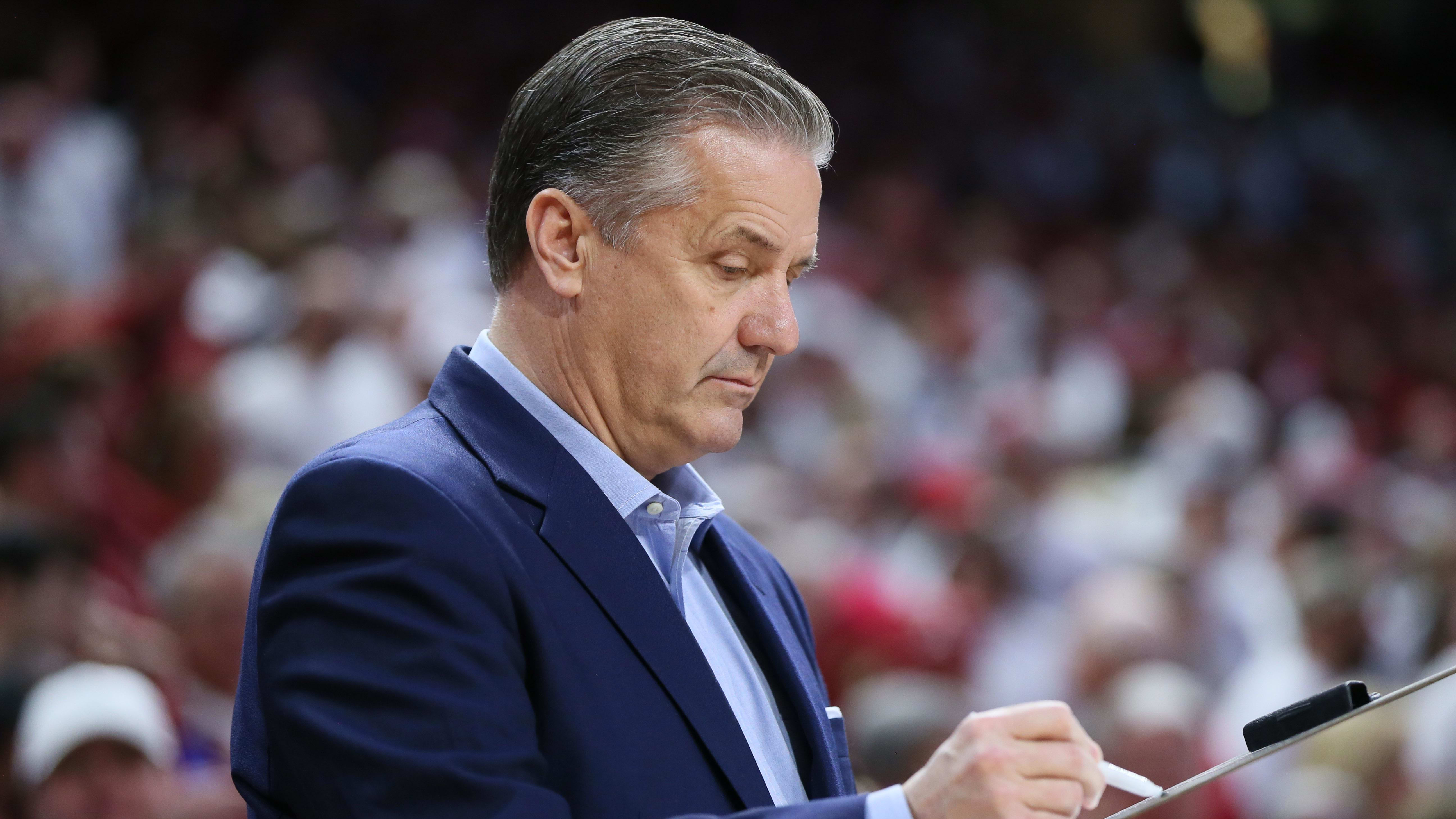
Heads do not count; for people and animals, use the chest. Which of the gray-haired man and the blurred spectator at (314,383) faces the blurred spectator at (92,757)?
the blurred spectator at (314,383)

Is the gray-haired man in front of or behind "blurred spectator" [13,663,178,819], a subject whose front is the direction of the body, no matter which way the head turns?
in front

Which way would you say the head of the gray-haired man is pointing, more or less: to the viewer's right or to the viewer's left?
to the viewer's right

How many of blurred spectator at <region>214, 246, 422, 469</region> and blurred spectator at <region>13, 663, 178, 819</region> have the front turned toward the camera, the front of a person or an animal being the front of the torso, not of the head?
2

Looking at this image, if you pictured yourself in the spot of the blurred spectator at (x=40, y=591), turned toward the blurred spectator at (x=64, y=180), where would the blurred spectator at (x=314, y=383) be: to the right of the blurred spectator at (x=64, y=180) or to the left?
right

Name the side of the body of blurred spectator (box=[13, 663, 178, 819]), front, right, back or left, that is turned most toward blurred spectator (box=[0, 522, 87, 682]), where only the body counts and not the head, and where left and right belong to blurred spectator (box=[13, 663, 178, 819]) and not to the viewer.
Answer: back

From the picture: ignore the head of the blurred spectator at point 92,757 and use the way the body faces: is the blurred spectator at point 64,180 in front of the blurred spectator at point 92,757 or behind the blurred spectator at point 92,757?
behind

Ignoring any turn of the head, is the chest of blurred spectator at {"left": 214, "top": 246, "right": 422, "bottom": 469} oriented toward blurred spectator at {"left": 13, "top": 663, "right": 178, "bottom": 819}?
yes

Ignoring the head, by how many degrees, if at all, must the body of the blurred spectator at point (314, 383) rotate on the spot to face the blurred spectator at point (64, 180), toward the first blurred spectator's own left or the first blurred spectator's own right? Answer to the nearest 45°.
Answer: approximately 135° to the first blurred spectator's own right

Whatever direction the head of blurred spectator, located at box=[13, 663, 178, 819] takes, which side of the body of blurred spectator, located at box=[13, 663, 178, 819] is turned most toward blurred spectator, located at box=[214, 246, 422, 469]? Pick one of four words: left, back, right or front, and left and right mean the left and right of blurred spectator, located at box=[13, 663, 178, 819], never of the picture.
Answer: back

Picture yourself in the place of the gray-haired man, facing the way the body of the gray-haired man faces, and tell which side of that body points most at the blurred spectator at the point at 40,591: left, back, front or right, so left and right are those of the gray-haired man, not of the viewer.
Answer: back

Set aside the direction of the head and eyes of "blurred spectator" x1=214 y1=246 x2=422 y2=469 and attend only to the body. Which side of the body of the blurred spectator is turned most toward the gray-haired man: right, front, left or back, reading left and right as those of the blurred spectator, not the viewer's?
front
